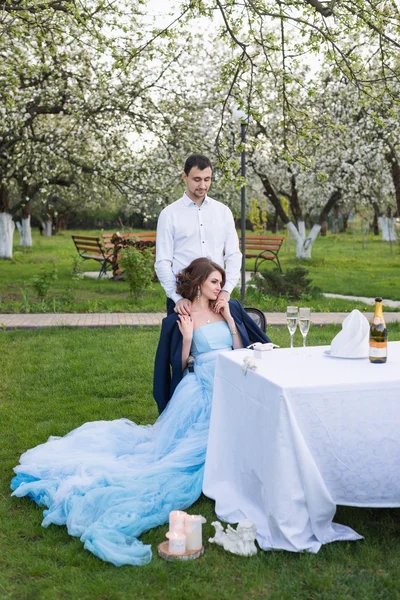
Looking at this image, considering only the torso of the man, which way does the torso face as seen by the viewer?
toward the camera

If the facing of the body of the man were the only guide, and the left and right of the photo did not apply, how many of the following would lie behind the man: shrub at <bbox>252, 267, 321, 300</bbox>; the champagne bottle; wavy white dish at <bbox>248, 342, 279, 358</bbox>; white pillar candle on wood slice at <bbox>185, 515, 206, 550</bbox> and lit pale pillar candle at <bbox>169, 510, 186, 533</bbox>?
1

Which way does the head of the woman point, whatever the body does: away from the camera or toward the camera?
toward the camera

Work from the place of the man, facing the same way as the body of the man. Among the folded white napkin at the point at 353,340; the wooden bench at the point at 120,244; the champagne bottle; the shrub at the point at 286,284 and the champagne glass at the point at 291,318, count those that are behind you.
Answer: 2

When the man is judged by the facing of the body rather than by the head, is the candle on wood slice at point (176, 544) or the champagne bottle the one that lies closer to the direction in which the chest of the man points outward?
the candle on wood slice

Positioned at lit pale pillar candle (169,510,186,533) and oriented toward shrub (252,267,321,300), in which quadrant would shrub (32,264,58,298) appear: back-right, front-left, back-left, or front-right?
front-left

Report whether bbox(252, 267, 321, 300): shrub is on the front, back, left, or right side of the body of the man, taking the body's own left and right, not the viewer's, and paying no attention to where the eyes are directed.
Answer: back

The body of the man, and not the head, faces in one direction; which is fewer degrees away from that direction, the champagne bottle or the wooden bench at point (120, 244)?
the champagne bottle

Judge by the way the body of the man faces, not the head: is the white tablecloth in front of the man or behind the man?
in front

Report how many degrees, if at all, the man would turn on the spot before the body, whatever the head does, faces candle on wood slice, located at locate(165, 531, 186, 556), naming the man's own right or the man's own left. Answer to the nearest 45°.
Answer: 0° — they already face it

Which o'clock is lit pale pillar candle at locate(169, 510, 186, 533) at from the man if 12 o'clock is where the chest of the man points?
The lit pale pillar candle is roughly at 12 o'clock from the man.

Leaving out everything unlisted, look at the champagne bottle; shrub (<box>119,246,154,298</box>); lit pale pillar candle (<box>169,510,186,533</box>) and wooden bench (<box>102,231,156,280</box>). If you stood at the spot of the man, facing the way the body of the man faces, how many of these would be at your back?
2

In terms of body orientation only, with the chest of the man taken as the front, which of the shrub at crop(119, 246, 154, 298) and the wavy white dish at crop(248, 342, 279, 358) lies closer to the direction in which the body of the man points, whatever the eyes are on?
the wavy white dish

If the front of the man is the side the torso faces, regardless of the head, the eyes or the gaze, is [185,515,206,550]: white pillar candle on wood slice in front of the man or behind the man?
in front

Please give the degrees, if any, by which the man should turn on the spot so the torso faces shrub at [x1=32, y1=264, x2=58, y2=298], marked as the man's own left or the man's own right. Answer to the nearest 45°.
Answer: approximately 180°

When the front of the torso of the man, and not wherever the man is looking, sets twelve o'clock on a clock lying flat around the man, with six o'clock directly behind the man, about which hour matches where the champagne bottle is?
The champagne bottle is roughly at 11 o'clock from the man.

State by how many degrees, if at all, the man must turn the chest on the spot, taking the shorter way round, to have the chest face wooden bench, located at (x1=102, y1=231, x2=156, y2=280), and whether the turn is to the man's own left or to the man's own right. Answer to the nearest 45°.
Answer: approximately 180°

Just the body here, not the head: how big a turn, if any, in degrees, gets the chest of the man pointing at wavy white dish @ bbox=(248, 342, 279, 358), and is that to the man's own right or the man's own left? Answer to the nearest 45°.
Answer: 0° — they already face it

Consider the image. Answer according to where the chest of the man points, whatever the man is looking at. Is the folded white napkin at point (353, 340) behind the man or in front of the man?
in front
